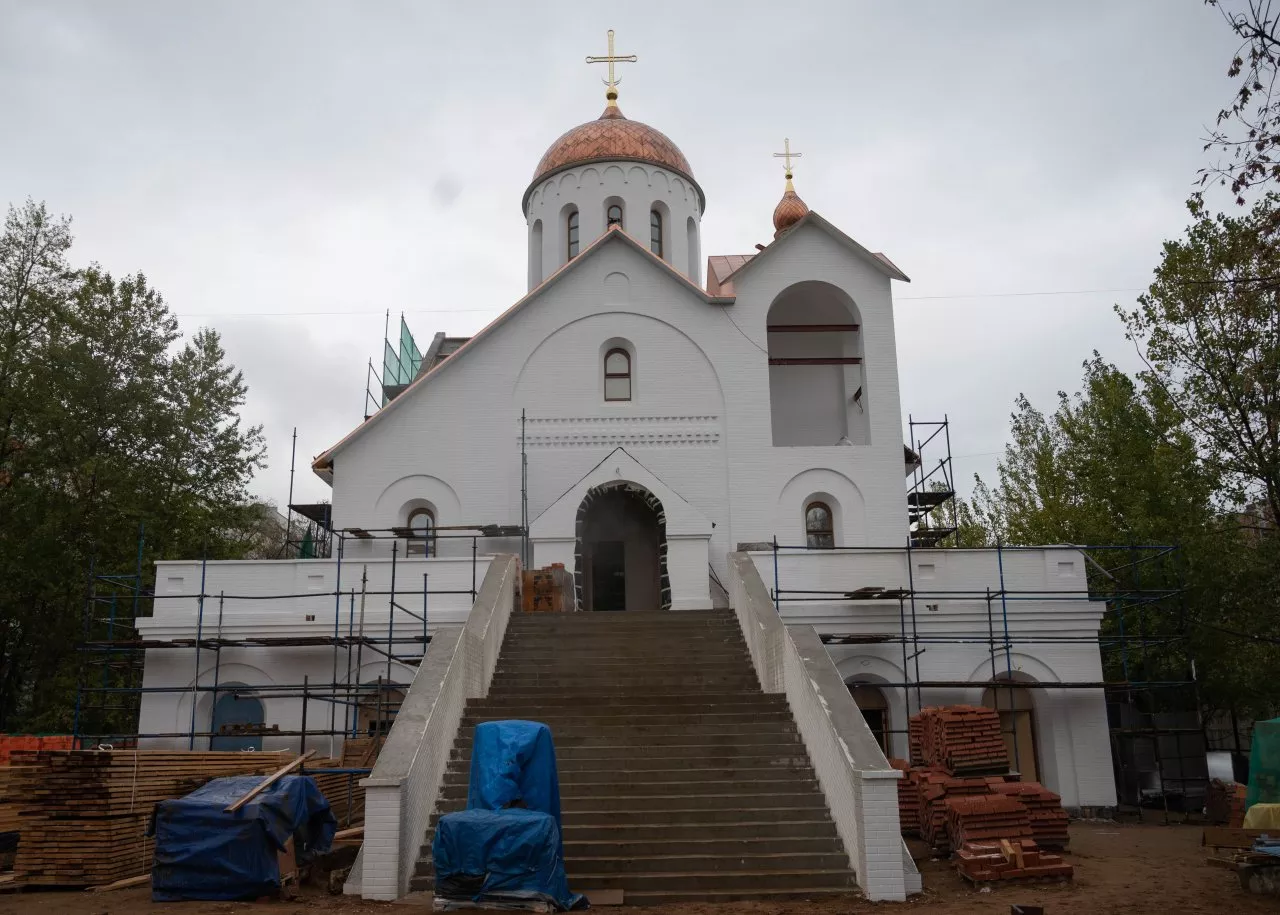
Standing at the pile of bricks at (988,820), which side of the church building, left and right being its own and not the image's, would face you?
front

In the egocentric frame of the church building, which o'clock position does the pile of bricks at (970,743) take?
The pile of bricks is roughly at 11 o'clock from the church building.

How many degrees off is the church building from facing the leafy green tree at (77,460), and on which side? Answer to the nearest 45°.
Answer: approximately 90° to its right

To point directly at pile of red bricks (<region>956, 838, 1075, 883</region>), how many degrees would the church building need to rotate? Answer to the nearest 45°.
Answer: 0° — it already faces it

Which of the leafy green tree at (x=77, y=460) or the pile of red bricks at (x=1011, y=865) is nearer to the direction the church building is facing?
the pile of red bricks

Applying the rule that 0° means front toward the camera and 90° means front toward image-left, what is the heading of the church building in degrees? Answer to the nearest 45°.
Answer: approximately 0°

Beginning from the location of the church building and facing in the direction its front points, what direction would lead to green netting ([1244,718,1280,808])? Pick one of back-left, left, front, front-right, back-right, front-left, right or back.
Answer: front-left

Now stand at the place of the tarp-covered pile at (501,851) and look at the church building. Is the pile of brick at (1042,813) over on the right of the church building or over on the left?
right

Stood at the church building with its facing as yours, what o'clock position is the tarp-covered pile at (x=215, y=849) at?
The tarp-covered pile is roughly at 1 o'clock from the church building.

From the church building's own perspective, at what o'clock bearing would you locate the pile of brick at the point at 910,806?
The pile of brick is roughly at 11 o'clock from the church building.

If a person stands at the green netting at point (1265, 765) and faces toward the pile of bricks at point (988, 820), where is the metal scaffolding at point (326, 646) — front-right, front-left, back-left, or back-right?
front-right

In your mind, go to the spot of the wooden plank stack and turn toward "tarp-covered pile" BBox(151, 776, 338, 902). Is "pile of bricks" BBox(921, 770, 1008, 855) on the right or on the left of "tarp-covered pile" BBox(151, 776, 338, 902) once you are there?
left

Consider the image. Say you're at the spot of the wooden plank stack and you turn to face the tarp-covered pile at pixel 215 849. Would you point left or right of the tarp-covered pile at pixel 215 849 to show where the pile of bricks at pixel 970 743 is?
left

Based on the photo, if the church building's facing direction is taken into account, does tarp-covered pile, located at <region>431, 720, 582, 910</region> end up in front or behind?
in front
